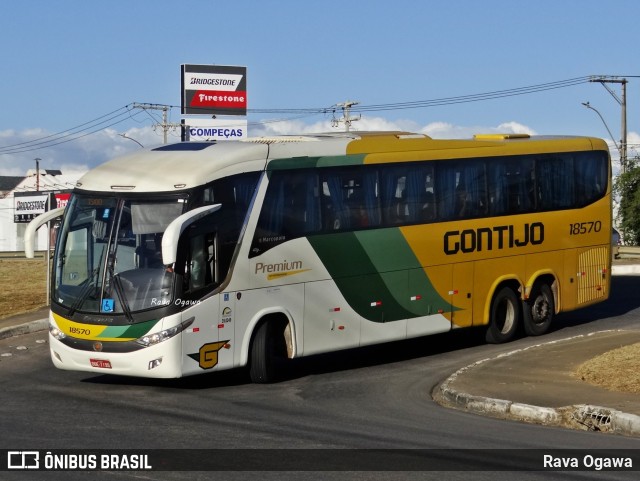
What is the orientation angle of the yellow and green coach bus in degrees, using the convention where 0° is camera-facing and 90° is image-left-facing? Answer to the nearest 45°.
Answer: approximately 45°
